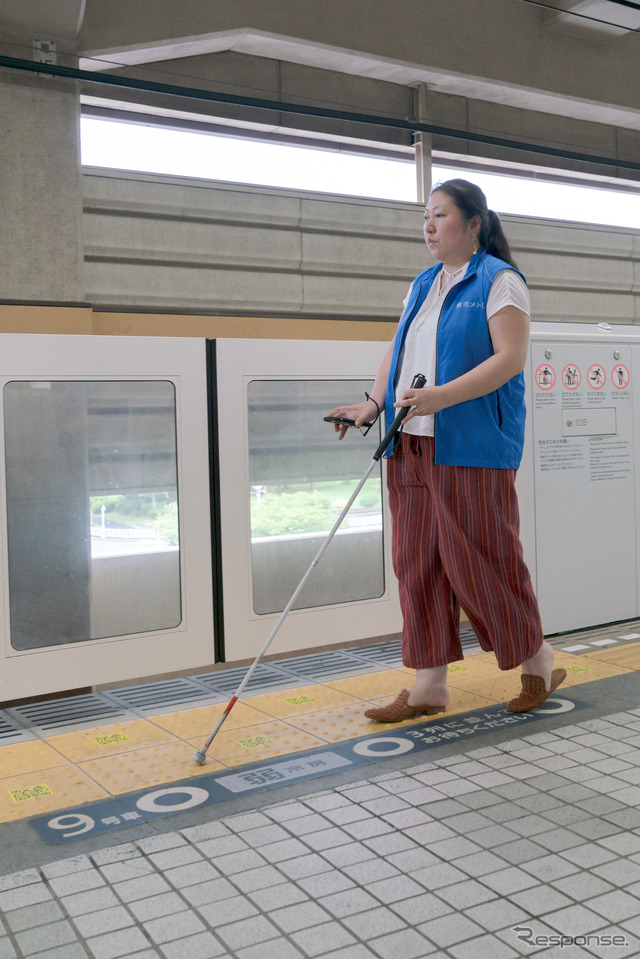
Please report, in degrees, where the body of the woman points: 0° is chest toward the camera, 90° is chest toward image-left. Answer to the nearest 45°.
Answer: approximately 45°
